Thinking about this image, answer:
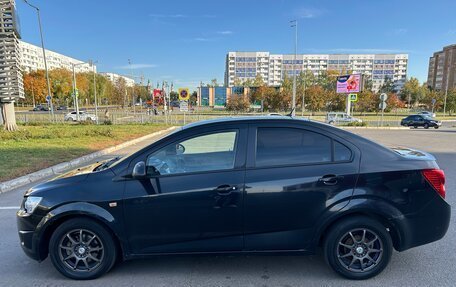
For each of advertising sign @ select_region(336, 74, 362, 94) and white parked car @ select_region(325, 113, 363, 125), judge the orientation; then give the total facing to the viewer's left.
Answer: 0

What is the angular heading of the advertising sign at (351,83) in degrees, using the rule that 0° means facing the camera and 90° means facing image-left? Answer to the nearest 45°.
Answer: approximately 0°

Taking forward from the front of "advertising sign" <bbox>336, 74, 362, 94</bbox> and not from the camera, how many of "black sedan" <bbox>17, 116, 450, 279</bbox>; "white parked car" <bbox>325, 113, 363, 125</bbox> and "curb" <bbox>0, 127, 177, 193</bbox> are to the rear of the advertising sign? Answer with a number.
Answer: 0

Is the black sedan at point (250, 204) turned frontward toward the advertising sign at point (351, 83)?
no

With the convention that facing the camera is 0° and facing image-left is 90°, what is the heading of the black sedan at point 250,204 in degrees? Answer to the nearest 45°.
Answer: approximately 90°

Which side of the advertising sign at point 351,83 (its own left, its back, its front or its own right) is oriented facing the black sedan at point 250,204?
front

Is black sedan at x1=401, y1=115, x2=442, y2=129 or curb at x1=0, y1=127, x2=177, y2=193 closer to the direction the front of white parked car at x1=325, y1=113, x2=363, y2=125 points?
the black sedan

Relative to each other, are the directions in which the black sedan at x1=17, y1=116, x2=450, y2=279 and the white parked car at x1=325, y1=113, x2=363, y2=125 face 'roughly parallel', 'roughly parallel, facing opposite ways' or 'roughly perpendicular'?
roughly parallel, facing opposite ways

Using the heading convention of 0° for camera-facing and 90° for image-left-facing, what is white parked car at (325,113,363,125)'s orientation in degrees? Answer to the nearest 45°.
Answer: approximately 270°

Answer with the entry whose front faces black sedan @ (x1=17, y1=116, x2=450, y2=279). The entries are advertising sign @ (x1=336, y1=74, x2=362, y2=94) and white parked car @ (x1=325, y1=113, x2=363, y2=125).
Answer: the advertising sign

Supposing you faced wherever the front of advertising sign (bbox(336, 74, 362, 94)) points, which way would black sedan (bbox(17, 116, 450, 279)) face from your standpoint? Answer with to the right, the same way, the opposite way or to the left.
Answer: to the right

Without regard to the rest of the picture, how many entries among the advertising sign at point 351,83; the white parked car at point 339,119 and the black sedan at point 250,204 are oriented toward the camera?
1

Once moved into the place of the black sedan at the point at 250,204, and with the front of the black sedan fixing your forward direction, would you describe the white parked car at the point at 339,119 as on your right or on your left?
on your right

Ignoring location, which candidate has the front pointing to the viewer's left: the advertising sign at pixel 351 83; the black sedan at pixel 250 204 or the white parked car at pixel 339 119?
the black sedan

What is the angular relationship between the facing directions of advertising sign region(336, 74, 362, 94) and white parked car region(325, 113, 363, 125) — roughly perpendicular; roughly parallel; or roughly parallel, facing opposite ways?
roughly perpendicular

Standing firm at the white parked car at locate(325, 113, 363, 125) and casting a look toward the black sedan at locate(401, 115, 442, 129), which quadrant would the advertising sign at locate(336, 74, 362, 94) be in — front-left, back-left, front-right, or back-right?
front-left
